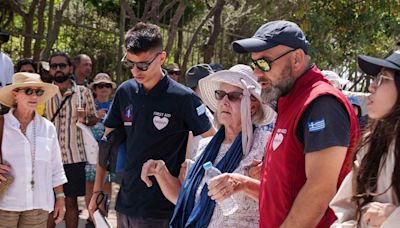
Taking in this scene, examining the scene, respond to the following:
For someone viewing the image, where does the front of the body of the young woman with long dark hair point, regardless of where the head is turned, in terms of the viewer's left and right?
facing to the left of the viewer

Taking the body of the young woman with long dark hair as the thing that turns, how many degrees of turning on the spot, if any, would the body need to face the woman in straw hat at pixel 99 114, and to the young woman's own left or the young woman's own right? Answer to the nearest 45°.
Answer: approximately 45° to the young woman's own right

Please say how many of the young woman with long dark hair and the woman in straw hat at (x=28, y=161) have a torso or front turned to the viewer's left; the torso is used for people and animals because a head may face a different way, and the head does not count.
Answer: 1

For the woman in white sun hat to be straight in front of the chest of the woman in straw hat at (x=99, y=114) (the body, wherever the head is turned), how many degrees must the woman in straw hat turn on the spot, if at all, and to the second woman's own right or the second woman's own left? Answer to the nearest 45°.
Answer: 0° — they already face them

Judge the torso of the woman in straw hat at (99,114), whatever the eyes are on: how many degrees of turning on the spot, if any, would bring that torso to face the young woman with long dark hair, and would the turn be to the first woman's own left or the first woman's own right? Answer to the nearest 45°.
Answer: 0° — they already face them

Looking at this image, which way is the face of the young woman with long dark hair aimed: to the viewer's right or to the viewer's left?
to the viewer's left
